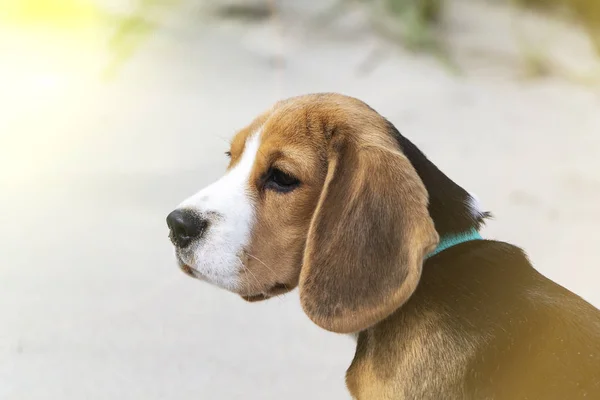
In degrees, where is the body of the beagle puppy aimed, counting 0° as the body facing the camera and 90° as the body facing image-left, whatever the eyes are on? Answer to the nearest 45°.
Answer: approximately 90°
